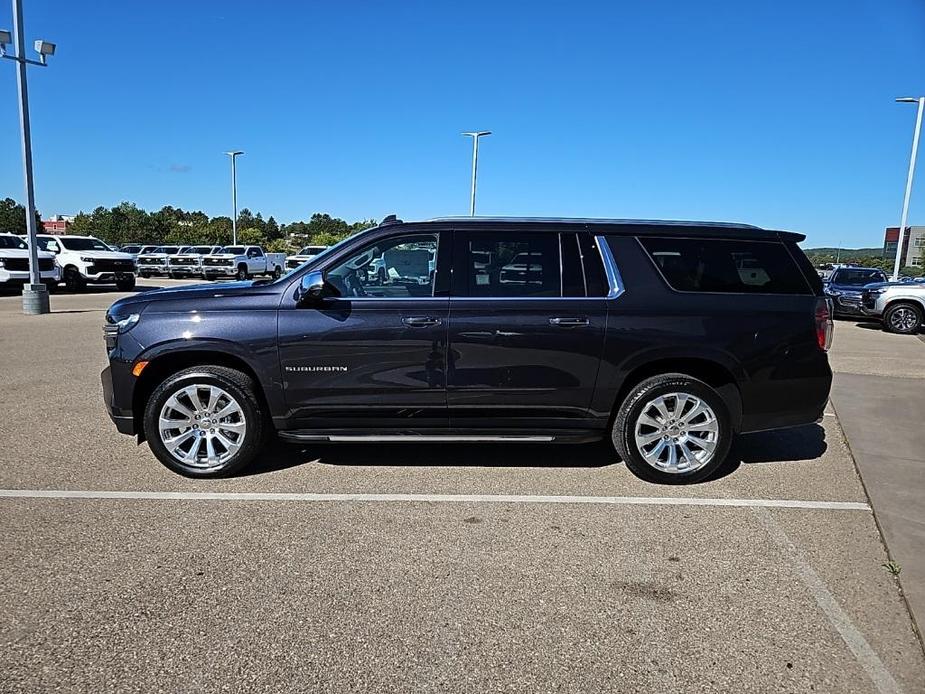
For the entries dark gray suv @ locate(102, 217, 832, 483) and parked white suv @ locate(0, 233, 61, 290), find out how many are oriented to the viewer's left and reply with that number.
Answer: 1

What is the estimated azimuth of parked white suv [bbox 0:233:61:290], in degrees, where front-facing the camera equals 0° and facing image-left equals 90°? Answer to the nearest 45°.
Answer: approximately 315°

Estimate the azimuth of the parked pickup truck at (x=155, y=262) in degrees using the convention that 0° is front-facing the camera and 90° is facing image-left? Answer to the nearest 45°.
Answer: approximately 45°

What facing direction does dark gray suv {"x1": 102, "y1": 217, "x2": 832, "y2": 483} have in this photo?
to the viewer's left

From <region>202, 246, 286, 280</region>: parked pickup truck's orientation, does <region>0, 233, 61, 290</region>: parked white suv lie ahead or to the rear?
ahead

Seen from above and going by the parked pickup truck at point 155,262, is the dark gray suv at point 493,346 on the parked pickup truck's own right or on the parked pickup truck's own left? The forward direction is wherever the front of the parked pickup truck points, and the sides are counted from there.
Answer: on the parked pickup truck's own left

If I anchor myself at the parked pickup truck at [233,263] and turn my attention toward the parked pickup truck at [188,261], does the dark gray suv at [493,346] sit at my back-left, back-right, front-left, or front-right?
back-left

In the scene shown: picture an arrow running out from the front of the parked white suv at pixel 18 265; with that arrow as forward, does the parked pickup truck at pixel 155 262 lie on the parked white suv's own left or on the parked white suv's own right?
on the parked white suv's own left

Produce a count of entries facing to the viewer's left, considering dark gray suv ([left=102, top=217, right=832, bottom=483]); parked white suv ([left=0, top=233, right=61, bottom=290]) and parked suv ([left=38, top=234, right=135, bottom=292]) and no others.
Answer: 1

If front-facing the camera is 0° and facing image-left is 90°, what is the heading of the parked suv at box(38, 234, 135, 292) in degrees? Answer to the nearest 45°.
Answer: approximately 315°

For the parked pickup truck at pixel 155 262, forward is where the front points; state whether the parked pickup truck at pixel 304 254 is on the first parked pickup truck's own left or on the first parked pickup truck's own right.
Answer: on the first parked pickup truck's own left

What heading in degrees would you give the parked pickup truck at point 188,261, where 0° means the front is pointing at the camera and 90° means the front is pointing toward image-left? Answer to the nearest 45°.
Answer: approximately 45°
